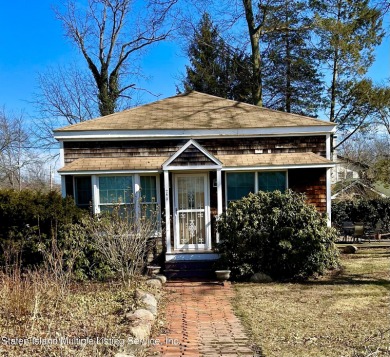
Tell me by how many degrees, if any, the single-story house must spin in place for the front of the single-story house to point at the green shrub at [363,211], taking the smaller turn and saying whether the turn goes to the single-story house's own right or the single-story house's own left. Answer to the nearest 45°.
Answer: approximately 135° to the single-story house's own left

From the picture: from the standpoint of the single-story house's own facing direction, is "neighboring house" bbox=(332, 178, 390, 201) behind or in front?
behind

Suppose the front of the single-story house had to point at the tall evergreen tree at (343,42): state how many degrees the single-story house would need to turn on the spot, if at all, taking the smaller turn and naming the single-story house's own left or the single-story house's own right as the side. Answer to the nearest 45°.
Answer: approximately 135° to the single-story house's own left

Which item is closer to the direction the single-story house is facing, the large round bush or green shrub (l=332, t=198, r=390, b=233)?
the large round bush

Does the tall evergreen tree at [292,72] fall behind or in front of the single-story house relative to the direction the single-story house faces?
behind

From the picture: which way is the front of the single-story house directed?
toward the camera

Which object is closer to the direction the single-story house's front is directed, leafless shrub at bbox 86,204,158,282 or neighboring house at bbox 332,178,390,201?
the leafless shrub

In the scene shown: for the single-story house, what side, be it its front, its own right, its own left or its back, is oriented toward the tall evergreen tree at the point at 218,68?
back

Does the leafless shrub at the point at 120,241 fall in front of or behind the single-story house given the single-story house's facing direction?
in front
